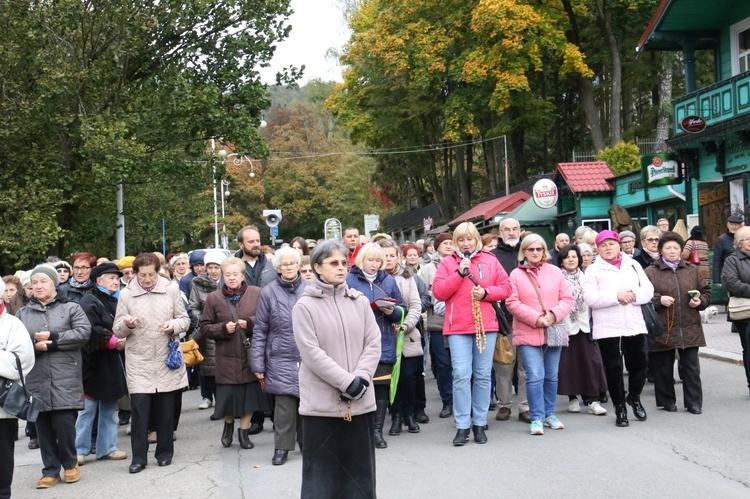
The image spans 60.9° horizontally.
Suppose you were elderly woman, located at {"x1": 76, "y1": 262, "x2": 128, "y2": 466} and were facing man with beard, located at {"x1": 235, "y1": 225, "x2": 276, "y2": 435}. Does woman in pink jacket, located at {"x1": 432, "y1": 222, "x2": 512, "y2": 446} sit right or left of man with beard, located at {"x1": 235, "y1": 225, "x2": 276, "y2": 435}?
right

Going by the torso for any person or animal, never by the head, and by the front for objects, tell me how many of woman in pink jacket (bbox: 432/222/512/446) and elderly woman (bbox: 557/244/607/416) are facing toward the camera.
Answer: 2

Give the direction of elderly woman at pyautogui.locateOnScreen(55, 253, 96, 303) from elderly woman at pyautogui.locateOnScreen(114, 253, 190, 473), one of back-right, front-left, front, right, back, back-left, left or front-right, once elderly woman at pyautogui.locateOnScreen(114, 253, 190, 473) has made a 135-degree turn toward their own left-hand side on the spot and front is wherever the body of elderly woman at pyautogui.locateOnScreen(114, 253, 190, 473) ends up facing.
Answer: left

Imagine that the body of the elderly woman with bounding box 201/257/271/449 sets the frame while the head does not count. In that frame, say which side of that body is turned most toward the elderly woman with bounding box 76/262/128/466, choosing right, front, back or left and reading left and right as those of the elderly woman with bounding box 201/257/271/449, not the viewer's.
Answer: right

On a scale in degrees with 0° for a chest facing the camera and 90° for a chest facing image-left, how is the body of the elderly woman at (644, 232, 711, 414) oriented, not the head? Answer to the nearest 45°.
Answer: approximately 0°

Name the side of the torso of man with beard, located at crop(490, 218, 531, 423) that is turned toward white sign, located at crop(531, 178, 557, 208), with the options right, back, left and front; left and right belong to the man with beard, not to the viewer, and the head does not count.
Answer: back

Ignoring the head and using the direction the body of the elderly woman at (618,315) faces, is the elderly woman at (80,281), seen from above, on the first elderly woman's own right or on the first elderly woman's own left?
on the first elderly woman's own right

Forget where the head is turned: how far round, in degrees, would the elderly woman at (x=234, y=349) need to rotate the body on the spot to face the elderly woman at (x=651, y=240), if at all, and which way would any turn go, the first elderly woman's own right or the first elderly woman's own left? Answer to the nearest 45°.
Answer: approximately 90° to the first elderly woman's own left
